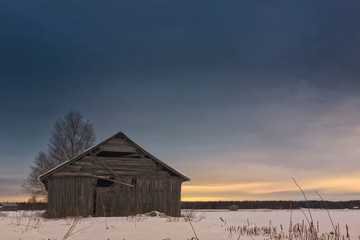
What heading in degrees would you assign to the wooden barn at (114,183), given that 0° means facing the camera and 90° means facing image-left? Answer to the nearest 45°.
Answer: approximately 0°
